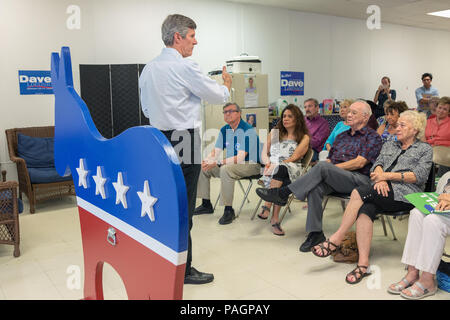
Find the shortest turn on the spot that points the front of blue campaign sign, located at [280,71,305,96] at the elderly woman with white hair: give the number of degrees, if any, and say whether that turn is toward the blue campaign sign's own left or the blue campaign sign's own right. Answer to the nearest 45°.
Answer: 0° — it already faces them

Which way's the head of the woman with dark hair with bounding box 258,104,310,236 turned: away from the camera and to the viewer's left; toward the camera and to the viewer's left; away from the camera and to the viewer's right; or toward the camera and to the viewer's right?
toward the camera and to the viewer's left

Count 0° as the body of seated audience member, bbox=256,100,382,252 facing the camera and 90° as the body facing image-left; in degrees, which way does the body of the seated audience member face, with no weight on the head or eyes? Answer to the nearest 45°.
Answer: approximately 45°

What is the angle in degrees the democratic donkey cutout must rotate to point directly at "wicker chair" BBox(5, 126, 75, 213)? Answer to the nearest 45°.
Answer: approximately 45° to its right

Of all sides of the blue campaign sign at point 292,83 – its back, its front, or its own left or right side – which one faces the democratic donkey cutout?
front

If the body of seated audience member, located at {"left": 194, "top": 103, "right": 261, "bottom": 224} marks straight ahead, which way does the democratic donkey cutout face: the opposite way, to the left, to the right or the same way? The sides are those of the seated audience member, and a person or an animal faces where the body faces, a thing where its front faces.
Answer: to the right

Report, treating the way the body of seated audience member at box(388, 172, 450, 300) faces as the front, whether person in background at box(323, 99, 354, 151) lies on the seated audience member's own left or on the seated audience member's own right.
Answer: on the seated audience member's own right
